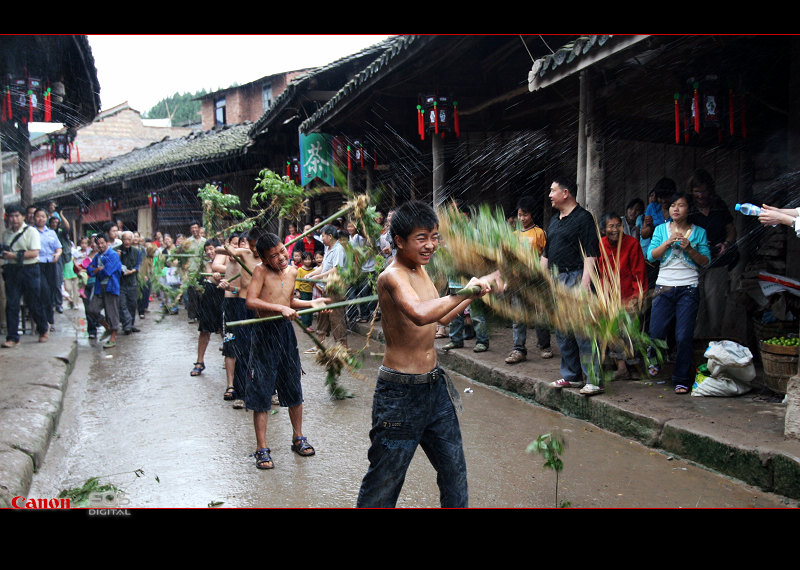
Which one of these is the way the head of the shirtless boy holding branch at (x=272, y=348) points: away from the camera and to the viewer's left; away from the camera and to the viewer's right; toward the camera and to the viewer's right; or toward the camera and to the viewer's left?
toward the camera and to the viewer's right

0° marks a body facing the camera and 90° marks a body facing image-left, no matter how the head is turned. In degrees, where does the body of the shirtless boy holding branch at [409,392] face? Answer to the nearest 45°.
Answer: approximately 315°

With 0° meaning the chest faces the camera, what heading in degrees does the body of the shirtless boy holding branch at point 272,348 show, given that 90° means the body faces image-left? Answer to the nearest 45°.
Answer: approximately 315°

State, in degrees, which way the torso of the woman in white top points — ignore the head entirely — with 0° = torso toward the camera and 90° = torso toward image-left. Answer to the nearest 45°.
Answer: approximately 0°

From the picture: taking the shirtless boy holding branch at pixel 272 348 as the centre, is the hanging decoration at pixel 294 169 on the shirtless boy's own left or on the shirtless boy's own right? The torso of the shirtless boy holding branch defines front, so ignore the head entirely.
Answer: on the shirtless boy's own left

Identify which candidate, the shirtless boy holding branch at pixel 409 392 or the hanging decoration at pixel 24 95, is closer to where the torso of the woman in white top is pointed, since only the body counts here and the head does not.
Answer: the shirtless boy holding branch

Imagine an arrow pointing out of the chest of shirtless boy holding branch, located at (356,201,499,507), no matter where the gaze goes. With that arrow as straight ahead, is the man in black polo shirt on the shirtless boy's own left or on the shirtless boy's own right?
on the shirtless boy's own left

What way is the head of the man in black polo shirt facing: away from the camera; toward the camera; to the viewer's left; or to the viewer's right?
to the viewer's left
